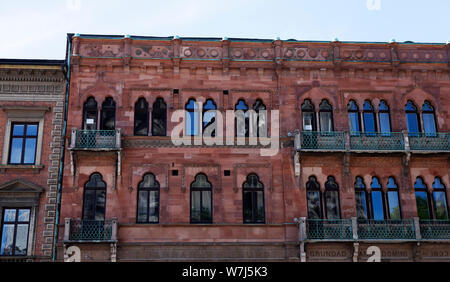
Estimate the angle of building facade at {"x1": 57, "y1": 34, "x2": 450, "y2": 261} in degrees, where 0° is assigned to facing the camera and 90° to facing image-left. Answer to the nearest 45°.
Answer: approximately 0°
